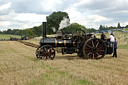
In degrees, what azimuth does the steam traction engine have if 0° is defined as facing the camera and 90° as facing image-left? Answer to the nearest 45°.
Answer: approximately 90°

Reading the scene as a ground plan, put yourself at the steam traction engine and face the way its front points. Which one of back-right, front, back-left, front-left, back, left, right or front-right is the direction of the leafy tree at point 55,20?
right
